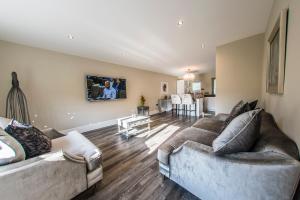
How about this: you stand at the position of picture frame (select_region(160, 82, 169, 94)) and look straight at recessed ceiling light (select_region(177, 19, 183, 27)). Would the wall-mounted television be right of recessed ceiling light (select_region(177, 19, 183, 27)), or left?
right

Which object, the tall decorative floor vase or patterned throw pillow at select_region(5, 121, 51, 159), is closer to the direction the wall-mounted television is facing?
the patterned throw pillow

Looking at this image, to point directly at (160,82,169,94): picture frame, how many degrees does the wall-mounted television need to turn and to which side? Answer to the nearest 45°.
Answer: approximately 90° to its left

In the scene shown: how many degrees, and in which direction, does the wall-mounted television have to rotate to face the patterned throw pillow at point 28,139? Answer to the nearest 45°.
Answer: approximately 45° to its right

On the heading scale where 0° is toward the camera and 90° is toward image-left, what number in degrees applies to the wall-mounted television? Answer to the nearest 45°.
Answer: approximately 315°

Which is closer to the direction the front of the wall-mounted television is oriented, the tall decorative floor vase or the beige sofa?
the beige sofa

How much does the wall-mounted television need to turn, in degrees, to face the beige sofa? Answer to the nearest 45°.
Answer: approximately 45° to its right

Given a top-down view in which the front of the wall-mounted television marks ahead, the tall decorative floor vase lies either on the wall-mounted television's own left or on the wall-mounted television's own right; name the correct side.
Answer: on the wall-mounted television's own right
